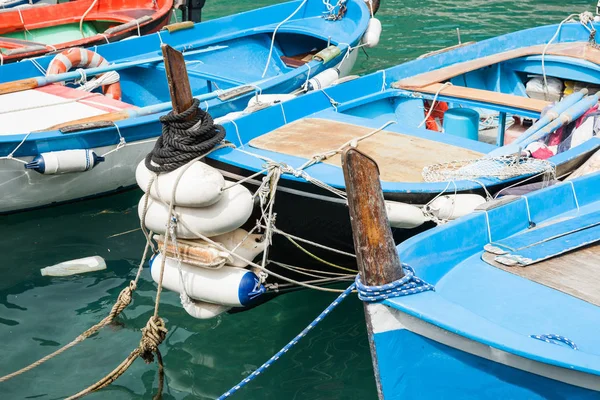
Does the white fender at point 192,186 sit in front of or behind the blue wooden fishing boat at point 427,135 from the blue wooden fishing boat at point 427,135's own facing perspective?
in front

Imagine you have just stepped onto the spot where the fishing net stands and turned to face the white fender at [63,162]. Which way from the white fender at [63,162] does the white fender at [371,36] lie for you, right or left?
right

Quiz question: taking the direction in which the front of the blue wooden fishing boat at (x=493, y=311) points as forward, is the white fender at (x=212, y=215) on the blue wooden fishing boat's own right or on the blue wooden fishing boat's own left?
on the blue wooden fishing boat's own right

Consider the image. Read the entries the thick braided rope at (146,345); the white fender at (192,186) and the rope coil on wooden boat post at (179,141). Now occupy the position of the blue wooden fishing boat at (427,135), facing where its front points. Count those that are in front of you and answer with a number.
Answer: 3

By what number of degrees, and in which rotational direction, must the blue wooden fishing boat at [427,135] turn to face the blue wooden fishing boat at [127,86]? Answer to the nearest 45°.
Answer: approximately 90° to its right

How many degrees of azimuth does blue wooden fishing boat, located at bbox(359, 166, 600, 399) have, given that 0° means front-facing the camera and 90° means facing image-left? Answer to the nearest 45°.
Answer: approximately 45°

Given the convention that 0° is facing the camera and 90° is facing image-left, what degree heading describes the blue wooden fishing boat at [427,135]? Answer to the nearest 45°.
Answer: approximately 45°

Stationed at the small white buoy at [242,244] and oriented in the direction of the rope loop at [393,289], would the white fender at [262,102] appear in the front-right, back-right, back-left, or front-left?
back-left

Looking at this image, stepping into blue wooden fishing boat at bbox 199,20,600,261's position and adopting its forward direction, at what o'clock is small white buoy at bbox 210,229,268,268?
The small white buoy is roughly at 12 o'clock from the blue wooden fishing boat.

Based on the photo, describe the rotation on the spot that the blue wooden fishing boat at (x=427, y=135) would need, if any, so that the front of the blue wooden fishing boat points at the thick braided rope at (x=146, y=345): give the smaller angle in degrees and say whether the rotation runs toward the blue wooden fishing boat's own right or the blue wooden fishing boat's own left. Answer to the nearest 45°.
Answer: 0° — it already faces it

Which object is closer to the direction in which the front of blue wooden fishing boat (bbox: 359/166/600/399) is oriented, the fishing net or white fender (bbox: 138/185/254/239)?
the white fender

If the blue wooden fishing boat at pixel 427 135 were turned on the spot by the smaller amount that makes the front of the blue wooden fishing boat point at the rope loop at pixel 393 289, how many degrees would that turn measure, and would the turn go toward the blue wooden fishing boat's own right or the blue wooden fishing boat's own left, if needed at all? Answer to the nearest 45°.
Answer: approximately 45° to the blue wooden fishing boat's own left

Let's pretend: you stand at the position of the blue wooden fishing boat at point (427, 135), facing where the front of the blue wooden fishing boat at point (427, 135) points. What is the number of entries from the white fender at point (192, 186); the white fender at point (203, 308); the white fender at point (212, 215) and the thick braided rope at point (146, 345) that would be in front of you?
4
